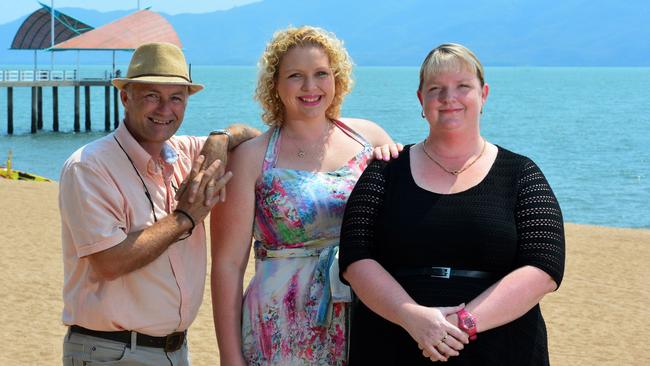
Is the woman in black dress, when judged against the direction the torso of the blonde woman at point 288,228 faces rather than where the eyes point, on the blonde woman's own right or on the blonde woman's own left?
on the blonde woman's own left

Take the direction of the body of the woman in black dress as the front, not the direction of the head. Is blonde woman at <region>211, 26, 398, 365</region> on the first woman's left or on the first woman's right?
on the first woman's right

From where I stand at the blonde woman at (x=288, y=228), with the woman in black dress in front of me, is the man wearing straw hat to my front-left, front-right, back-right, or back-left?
back-right

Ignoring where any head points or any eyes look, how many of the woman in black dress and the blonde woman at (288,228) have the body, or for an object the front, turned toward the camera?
2

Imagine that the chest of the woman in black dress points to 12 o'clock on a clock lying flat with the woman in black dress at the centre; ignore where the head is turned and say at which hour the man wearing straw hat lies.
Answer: The man wearing straw hat is roughly at 3 o'clock from the woman in black dress.

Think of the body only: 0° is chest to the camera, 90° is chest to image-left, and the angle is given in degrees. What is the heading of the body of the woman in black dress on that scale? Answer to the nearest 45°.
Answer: approximately 0°
